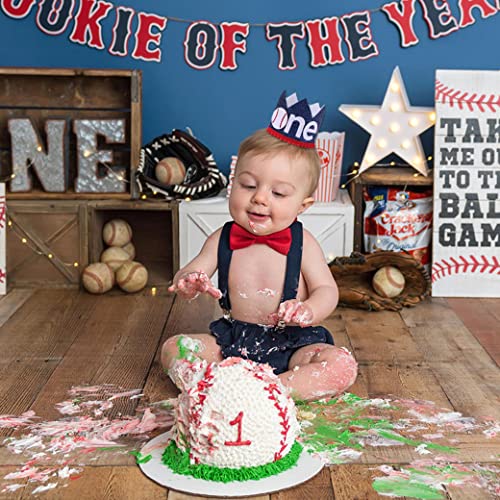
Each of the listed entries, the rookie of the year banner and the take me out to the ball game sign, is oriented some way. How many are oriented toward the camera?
2

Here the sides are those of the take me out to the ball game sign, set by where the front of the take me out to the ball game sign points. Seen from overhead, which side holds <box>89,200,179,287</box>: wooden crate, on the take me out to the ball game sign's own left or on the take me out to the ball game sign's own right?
on the take me out to the ball game sign's own right

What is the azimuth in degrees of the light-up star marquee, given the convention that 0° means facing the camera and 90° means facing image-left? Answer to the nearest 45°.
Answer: approximately 0°

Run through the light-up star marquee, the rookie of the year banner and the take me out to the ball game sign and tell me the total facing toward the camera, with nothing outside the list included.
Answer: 3

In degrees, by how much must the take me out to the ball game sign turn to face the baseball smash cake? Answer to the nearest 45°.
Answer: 0° — it already faces it

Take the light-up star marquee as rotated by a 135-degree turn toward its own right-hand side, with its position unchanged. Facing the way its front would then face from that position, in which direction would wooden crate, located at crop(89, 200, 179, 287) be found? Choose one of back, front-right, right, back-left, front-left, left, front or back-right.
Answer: front-left
